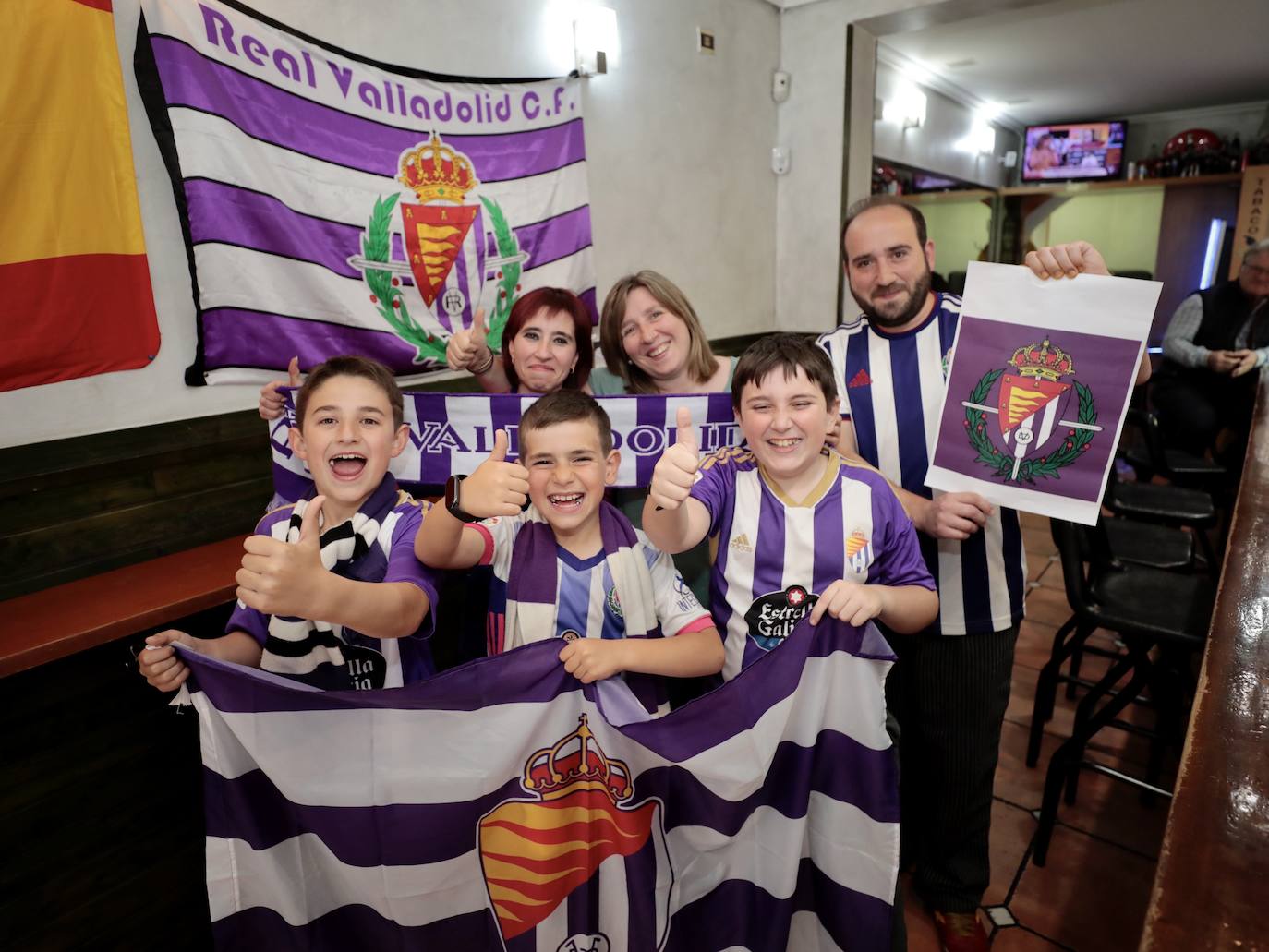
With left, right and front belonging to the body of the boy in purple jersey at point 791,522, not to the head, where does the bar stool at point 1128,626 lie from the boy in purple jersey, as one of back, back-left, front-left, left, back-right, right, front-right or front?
back-left

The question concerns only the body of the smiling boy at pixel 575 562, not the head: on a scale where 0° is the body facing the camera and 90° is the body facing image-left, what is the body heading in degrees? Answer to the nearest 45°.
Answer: approximately 0°

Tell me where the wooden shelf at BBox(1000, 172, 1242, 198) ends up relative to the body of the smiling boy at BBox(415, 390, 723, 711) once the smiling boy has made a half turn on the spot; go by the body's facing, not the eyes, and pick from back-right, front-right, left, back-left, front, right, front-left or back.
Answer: front-right

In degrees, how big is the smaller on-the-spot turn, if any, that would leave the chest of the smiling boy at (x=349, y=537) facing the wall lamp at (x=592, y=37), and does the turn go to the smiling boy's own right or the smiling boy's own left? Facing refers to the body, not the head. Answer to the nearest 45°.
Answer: approximately 135° to the smiling boy's own left

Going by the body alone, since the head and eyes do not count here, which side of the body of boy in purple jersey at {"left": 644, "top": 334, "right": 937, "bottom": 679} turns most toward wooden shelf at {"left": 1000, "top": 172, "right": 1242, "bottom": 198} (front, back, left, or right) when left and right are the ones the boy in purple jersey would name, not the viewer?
back

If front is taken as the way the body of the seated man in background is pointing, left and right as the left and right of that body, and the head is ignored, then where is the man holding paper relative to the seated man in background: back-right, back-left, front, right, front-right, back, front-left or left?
front-right

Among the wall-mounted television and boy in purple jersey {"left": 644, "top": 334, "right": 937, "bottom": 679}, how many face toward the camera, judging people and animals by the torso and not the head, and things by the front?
2
